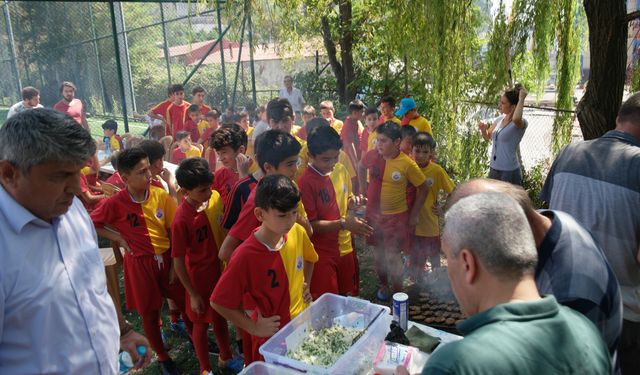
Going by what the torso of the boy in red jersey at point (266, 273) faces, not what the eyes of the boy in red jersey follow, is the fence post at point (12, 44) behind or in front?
behind

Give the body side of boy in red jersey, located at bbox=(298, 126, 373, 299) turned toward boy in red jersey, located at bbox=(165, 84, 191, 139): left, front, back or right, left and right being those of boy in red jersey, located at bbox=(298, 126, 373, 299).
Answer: back

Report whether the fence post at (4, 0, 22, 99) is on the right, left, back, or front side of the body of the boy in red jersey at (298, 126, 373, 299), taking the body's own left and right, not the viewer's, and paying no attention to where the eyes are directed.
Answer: back

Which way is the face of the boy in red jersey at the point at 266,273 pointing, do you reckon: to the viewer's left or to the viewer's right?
to the viewer's right

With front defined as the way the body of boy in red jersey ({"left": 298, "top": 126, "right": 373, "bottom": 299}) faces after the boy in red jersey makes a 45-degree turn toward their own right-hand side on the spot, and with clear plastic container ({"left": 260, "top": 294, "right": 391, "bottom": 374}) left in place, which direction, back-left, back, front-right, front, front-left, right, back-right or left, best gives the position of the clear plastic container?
front

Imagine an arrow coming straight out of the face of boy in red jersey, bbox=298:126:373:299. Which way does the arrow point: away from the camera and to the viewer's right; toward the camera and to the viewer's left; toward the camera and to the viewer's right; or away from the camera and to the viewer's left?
toward the camera and to the viewer's right

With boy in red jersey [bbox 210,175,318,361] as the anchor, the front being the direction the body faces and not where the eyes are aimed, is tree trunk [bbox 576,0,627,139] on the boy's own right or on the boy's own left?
on the boy's own left

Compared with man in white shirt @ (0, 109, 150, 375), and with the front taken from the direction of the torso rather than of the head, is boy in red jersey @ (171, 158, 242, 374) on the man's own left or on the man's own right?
on the man's own left

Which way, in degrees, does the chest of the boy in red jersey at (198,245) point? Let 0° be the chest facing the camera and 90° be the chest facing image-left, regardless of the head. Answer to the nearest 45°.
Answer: approximately 315°

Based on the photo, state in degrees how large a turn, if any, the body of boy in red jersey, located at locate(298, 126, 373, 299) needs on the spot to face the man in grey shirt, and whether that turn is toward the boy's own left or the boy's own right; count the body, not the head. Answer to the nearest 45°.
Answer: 0° — they already face them

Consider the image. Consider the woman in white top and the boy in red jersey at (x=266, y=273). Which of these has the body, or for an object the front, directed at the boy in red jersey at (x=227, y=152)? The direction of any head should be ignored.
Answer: the woman in white top
